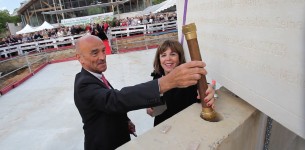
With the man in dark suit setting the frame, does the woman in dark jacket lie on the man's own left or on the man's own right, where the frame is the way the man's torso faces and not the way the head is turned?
on the man's own left

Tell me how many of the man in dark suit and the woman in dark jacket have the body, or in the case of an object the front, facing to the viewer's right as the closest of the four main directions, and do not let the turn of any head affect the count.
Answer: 1

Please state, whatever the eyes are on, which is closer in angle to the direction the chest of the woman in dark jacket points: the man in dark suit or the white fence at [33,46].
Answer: the man in dark suit

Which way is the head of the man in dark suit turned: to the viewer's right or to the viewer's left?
to the viewer's right

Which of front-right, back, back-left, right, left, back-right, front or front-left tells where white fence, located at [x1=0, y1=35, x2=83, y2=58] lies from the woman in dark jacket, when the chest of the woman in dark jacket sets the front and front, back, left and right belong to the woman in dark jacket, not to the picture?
back-right

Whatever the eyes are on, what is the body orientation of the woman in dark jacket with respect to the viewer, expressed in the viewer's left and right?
facing the viewer

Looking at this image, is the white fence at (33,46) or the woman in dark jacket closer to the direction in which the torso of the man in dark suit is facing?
the woman in dark jacket

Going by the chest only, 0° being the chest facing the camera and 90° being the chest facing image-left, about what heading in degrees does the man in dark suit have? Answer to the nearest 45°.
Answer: approximately 270°

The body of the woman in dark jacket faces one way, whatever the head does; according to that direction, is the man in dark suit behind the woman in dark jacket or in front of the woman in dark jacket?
in front

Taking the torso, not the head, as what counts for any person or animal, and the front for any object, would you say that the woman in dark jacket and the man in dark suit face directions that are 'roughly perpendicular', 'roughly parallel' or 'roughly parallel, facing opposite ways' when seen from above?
roughly perpendicular

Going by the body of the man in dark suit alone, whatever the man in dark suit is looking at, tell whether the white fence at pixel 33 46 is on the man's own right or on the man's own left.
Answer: on the man's own left
